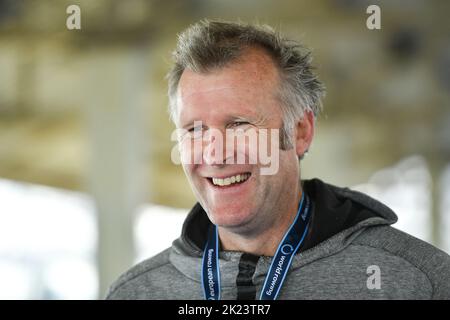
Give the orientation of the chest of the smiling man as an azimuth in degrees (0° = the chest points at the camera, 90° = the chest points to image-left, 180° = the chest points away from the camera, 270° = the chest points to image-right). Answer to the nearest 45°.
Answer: approximately 45°
